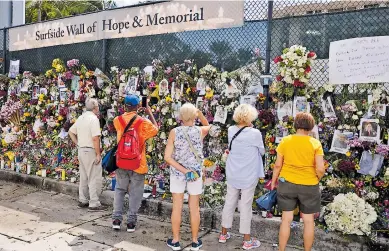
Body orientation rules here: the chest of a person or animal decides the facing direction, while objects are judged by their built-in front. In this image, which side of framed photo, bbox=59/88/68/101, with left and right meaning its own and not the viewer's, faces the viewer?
front

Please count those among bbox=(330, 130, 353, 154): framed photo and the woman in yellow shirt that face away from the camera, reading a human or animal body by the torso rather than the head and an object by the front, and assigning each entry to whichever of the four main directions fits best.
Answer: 1

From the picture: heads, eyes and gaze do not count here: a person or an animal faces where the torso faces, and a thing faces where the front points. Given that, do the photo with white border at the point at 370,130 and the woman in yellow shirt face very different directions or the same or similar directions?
very different directions

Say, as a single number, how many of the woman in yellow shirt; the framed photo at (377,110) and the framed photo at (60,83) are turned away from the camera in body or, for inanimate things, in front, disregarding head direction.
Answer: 1

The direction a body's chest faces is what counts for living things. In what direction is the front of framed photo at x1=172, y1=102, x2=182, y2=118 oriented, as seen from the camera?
facing the viewer

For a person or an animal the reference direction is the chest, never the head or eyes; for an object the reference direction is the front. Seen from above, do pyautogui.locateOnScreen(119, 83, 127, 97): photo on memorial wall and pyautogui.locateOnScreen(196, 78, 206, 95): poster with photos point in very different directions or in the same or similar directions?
same or similar directions

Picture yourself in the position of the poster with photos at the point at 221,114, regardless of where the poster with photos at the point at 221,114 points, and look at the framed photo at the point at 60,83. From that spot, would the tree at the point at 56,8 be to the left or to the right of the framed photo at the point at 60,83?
right

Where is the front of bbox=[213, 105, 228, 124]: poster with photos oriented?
toward the camera

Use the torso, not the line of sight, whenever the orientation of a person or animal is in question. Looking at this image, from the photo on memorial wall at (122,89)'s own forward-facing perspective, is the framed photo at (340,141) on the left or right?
on its left

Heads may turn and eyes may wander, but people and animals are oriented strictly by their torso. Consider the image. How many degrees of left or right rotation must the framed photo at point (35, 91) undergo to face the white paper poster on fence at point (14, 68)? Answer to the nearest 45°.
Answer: approximately 135° to its right

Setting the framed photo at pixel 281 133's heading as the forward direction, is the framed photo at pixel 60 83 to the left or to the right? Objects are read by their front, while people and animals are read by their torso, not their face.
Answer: on its right

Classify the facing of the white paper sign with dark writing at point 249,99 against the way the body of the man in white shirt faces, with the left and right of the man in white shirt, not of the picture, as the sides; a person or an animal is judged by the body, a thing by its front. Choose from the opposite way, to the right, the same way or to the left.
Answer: the opposite way

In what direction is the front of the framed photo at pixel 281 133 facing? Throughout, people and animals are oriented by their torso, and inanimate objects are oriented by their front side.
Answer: toward the camera

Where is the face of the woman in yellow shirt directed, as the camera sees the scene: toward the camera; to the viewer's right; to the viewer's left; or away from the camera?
away from the camera

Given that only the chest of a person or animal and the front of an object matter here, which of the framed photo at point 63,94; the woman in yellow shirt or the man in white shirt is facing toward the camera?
the framed photo

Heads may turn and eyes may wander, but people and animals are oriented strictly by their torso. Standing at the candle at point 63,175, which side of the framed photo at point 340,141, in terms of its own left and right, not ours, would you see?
right

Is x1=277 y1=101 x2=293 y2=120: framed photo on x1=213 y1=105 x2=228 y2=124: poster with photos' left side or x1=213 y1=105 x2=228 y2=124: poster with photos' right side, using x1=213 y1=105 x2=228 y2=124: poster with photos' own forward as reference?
on its left
